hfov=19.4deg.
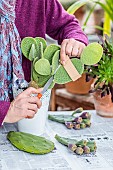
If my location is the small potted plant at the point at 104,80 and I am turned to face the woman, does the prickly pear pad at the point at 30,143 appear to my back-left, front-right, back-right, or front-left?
front-left

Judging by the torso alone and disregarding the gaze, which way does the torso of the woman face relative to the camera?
toward the camera

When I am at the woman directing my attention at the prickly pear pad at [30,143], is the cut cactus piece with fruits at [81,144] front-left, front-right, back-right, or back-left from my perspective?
front-left
